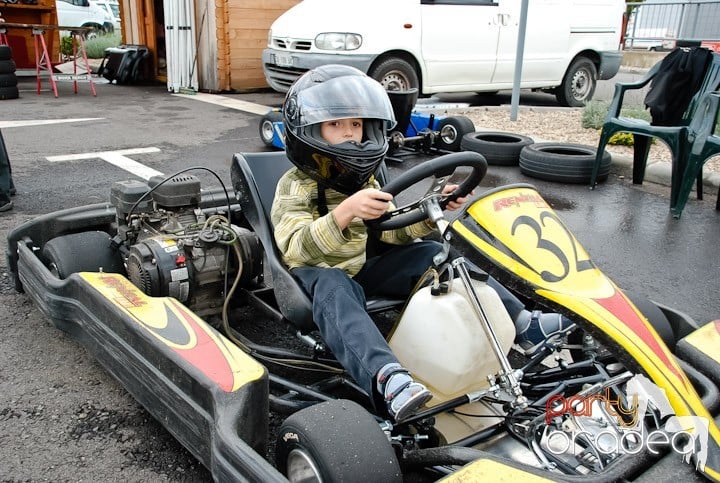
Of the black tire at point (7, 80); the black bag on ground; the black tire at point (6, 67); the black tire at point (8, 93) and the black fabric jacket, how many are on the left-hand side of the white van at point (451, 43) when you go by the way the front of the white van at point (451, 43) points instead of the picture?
1

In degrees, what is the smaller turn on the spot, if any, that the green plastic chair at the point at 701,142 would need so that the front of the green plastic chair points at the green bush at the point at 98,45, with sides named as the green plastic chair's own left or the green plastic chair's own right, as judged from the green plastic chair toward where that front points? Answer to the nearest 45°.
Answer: approximately 90° to the green plastic chair's own right

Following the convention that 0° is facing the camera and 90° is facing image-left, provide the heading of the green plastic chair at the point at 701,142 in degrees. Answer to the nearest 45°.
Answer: approximately 45°

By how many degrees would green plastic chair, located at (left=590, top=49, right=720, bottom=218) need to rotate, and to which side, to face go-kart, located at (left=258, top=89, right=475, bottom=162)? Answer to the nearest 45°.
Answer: approximately 45° to its right

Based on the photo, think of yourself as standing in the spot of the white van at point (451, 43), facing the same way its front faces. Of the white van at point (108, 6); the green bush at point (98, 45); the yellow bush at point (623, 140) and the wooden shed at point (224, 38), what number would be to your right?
3

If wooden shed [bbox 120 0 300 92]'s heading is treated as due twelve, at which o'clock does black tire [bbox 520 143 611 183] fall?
The black tire is roughly at 10 o'clock from the wooden shed.

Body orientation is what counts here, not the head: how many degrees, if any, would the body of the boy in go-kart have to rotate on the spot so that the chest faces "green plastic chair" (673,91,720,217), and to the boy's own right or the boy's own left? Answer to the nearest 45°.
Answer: approximately 90° to the boy's own left

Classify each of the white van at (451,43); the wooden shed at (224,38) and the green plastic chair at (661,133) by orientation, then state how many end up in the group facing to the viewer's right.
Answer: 0

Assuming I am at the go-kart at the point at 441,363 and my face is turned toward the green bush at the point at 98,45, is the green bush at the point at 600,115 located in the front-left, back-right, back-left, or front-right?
front-right

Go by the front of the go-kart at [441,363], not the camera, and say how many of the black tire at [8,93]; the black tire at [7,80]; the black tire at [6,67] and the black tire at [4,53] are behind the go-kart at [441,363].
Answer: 4

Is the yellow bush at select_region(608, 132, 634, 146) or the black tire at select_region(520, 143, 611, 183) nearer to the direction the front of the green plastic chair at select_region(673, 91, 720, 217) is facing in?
the black tire

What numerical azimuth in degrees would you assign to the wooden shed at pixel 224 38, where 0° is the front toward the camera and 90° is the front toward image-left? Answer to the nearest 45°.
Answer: approximately 45°

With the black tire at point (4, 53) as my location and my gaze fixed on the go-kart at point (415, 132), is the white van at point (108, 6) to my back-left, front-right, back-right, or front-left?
back-left

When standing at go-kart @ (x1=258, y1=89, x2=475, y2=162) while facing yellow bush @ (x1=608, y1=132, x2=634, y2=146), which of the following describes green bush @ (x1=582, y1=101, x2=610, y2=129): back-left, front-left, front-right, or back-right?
front-left

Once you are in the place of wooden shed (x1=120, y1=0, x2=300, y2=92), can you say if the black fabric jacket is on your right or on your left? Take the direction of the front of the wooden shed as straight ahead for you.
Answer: on your left

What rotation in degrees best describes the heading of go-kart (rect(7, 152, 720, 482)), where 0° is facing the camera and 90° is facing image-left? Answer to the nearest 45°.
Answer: approximately 315°

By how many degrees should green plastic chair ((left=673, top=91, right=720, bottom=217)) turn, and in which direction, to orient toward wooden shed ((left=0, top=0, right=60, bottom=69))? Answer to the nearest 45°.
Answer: approximately 45° to its right

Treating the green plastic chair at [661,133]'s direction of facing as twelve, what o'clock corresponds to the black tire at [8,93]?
The black tire is roughly at 2 o'clock from the green plastic chair.

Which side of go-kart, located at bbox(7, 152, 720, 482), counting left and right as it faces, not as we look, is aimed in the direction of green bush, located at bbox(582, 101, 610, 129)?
left

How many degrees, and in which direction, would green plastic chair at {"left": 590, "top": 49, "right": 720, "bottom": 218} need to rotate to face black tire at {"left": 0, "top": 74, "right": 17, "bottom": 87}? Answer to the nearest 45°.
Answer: approximately 45° to its right
